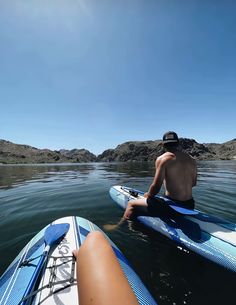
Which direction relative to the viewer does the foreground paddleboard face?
away from the camera

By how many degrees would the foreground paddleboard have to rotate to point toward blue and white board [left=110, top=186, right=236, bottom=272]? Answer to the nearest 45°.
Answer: approximately 90° to its right

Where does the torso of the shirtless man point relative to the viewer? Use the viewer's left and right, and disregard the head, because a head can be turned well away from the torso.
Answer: facing away from the viewer and to the left of the viewer
